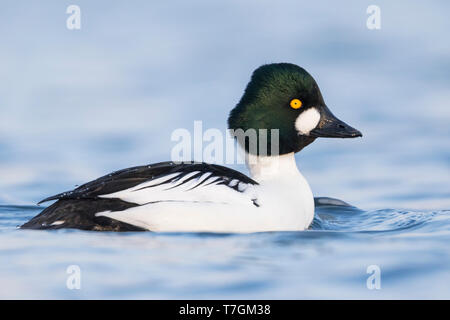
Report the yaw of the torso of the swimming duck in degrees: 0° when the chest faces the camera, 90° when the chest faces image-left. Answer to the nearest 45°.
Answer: approximately 270°
